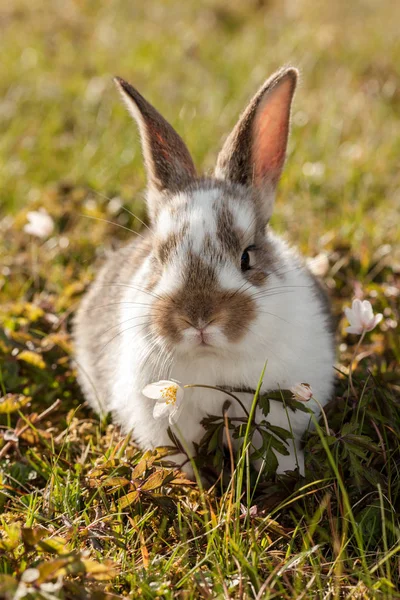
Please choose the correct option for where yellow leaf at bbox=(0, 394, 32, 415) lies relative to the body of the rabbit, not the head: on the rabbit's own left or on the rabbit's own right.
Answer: on the rabbit's own right

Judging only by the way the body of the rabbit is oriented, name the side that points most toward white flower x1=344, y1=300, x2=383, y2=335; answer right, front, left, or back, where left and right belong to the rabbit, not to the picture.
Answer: left

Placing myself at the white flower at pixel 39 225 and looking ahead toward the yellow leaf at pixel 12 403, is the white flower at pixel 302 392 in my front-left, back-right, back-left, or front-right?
front-left

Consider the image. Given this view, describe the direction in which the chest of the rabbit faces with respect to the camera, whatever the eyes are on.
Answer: toward the camera

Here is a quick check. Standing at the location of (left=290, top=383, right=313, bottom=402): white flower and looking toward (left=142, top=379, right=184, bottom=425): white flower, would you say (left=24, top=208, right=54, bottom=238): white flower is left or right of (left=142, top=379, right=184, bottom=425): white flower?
right

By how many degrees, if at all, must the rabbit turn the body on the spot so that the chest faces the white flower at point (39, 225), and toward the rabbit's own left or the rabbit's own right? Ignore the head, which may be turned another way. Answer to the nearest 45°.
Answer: approximately 135° to the rabbit's own right

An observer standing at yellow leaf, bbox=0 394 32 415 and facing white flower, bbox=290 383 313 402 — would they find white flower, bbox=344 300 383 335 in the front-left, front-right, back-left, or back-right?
front-left
